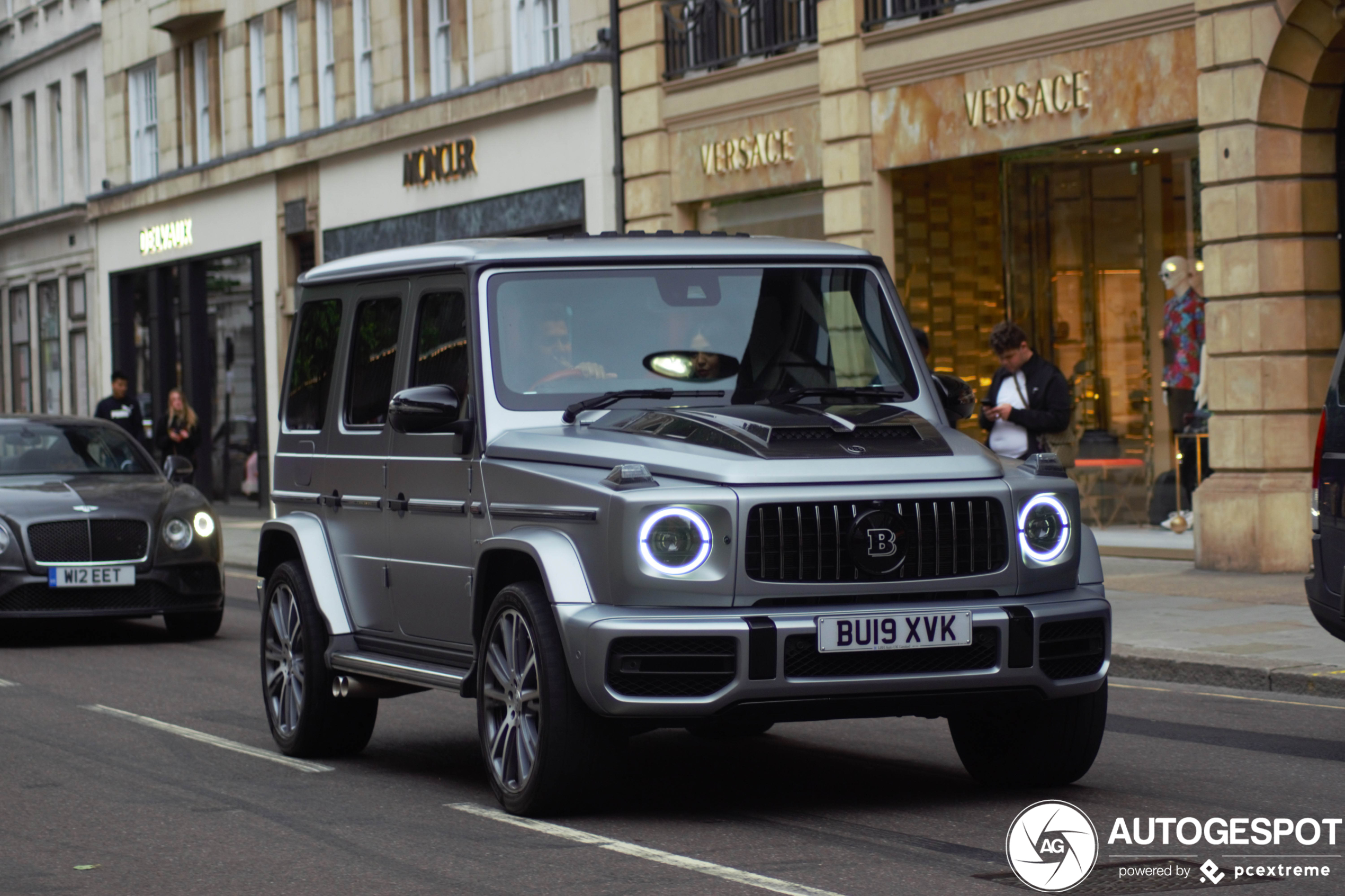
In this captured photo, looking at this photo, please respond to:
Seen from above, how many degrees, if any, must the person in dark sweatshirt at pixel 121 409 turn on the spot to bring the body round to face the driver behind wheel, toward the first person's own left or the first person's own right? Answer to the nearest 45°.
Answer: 0° — they already face them

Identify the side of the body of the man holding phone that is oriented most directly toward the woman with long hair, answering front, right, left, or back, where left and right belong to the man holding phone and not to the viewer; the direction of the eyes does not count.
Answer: right

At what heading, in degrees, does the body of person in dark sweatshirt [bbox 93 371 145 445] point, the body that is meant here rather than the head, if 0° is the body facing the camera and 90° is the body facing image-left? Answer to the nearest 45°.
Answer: approximately 0°

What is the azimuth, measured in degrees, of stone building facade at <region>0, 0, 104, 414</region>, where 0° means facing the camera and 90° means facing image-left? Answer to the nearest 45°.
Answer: approximately 45°

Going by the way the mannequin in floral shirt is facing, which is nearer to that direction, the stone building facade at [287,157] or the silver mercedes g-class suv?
the silver mercedes g-class suv

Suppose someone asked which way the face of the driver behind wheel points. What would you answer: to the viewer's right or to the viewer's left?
to the viewer's right

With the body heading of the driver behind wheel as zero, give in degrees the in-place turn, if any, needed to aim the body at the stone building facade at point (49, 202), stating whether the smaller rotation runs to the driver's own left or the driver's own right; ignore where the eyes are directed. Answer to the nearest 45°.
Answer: approximately 135° to the driver's own left

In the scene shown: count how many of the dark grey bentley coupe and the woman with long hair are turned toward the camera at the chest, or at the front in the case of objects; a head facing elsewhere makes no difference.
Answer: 2

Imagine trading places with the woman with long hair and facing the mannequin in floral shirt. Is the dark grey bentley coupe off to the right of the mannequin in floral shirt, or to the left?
right

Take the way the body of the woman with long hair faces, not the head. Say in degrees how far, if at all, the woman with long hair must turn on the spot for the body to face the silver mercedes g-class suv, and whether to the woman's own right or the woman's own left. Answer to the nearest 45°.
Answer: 0° — they already face it

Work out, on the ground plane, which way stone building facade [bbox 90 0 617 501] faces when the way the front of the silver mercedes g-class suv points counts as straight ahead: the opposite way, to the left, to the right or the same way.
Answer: to the right
